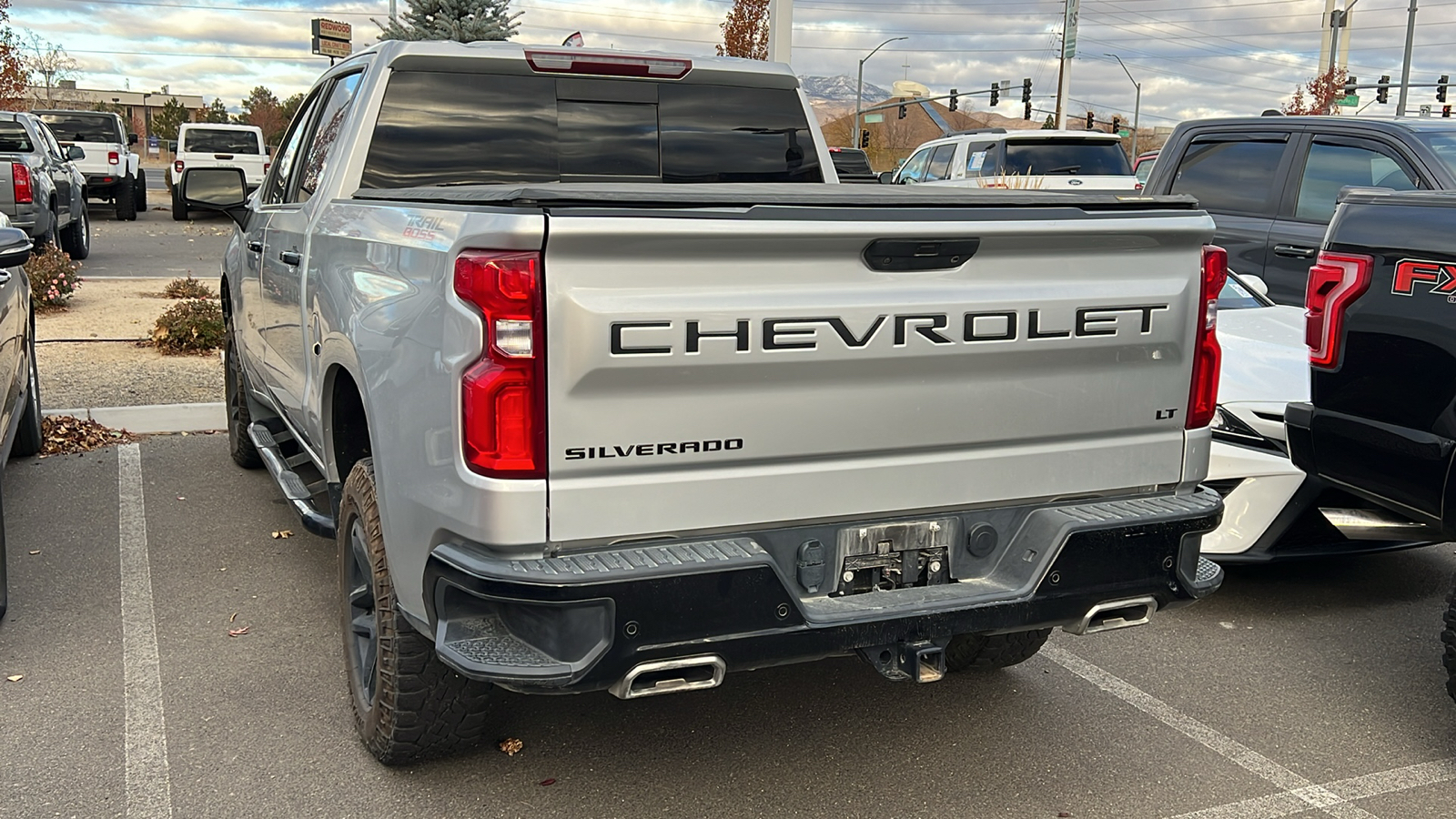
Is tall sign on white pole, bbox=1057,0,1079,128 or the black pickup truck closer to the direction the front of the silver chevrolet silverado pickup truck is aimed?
the tall sign on white pole

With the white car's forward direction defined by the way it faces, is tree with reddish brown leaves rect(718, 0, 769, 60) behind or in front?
behind

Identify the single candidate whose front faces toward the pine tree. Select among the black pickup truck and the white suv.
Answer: the white suv

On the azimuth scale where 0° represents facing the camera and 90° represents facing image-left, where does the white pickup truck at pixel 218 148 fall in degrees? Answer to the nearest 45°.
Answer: approximately 180°

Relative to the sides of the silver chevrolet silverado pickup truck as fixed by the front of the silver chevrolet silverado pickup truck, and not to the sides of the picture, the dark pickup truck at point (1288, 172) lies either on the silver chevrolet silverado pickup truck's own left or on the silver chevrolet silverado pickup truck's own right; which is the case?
on the silver chevrolet silverado pickup truck's own right

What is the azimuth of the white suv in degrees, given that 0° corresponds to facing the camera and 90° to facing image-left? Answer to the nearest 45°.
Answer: approximately 135°

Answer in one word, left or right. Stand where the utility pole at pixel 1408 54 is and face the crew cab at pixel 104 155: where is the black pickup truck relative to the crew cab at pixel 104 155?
left

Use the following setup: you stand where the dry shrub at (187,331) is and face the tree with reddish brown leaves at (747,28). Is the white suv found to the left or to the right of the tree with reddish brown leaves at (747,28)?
right

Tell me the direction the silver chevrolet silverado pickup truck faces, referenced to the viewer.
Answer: facing away from the viewer and to the left of the viewer

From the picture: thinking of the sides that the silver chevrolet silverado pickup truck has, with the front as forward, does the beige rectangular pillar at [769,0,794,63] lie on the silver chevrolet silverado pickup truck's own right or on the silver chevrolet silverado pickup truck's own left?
on the silver chevrolet silverado pickup truck's own right
